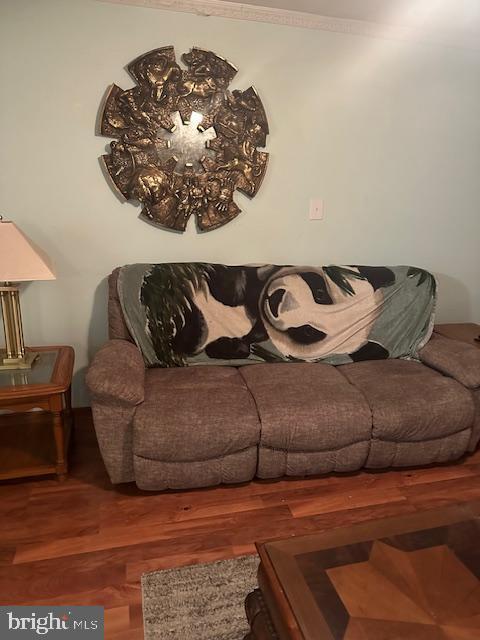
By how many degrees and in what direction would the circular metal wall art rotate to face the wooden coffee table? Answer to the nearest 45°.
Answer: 0° — it already faces it

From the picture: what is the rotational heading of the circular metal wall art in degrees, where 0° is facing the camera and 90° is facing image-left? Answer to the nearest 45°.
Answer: approximately 0°

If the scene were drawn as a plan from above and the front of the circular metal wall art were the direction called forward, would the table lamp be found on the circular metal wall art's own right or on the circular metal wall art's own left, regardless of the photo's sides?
on the circular metal wall art's own right

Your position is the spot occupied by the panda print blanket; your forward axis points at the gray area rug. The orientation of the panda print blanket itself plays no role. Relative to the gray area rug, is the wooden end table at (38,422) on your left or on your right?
right
